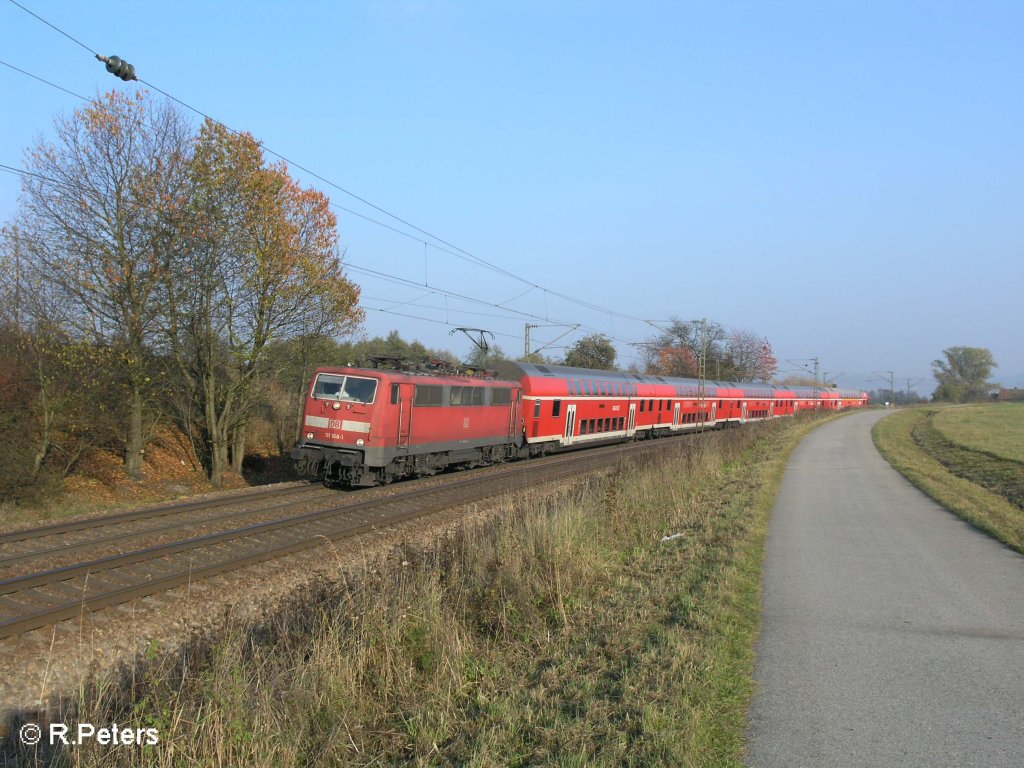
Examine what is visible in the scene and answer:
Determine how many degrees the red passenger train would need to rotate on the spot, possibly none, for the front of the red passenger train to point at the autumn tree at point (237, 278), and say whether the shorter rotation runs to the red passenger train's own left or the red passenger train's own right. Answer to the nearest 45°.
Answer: approximately 45° to the red passenger train's own right

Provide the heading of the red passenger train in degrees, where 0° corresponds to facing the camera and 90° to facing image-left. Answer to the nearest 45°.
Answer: approximately 45°
